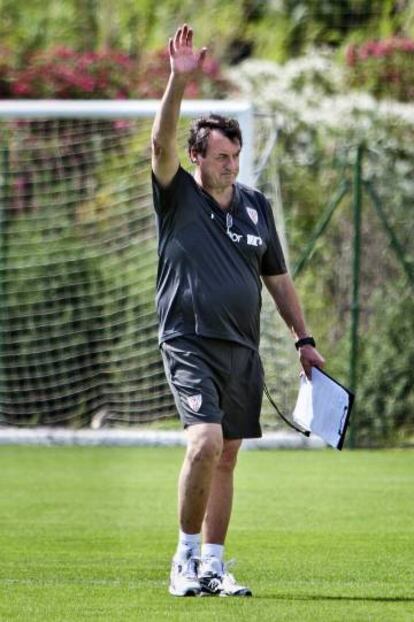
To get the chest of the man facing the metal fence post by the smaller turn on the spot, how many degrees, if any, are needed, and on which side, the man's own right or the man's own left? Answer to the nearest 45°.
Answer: approximately 135° to the man's own left

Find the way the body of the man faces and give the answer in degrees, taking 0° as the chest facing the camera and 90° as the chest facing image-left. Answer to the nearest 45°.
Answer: approximately 315°

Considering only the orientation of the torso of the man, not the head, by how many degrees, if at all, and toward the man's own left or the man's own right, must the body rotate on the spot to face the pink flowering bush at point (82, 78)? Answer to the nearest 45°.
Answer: approximately 135° to the man's own left

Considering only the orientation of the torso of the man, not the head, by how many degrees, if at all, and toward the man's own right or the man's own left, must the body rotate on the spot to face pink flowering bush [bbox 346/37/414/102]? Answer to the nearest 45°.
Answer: approximately 135° to the man's own left
